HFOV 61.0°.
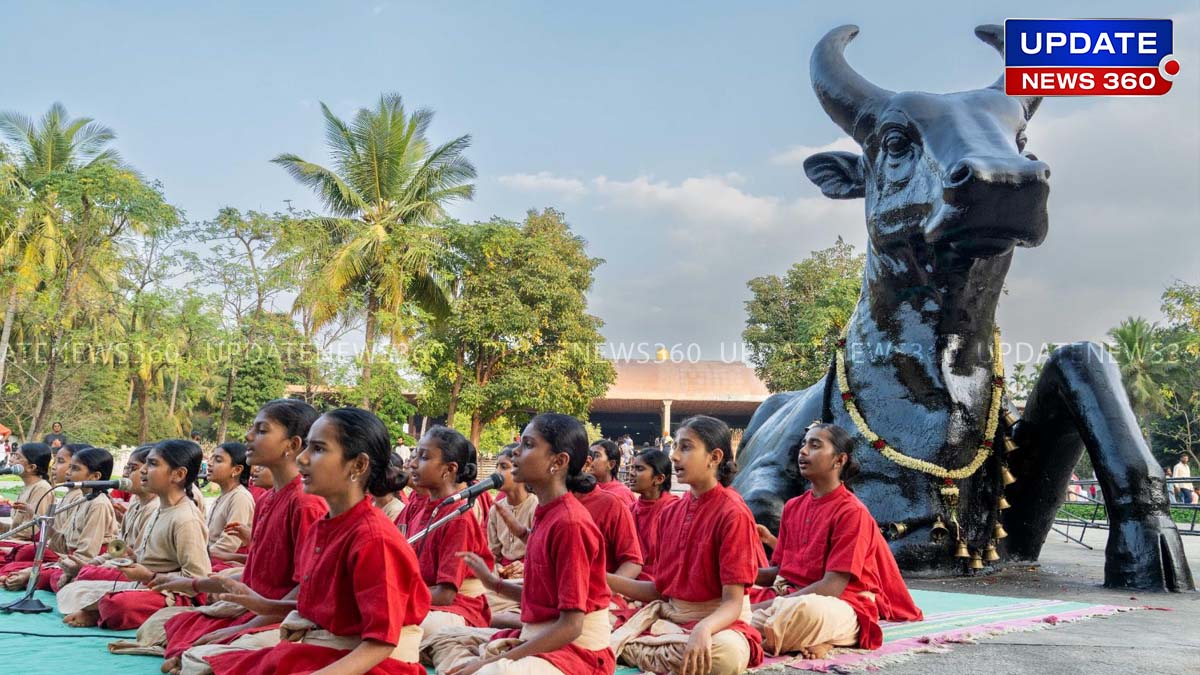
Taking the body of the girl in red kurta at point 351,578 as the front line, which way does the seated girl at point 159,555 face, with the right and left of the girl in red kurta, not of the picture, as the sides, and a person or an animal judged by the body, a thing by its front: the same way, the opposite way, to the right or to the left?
the same way

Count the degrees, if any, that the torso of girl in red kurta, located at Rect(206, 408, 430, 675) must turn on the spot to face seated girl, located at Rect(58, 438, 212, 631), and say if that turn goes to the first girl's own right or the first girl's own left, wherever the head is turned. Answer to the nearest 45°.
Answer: approximately 90° to the first girl's own right

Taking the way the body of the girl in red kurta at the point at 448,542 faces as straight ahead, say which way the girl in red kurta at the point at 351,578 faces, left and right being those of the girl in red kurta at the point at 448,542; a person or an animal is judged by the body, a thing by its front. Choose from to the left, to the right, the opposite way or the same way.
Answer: the same way

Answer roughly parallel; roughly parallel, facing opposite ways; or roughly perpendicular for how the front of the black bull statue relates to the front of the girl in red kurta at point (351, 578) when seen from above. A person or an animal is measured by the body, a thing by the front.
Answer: roughly perpendicular

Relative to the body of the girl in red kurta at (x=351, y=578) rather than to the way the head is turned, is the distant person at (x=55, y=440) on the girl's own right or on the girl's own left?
on the girl's own right

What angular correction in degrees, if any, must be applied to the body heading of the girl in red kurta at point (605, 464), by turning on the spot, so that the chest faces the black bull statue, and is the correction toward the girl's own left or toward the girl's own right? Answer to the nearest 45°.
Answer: approximately 180°

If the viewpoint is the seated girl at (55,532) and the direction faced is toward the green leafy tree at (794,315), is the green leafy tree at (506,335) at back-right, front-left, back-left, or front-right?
front-left

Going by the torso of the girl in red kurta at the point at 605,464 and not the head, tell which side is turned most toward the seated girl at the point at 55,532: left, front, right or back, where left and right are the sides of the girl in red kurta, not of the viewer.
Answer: front

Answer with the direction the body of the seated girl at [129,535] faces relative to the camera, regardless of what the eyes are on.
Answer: to the viewer's left

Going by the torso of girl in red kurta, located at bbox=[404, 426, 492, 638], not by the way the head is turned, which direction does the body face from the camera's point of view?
to the viewer's left

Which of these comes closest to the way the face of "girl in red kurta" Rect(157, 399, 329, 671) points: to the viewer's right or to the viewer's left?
to the viewer's left

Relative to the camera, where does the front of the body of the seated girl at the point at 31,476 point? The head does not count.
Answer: to the viewer's left

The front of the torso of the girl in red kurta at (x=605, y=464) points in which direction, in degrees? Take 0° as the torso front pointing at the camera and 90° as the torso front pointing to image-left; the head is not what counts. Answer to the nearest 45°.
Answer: approximately 90°

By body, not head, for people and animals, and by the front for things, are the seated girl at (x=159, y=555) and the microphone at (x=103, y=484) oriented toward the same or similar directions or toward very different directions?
very different directions

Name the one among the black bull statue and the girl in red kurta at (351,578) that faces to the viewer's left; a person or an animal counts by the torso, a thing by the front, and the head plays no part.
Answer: the girl in red kurta

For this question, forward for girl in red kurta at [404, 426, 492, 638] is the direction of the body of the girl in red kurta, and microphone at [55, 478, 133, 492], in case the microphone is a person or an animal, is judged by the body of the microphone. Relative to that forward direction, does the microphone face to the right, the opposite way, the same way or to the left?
the opposite way

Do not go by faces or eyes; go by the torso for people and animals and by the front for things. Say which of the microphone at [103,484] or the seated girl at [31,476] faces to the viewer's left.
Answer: the seated girl
